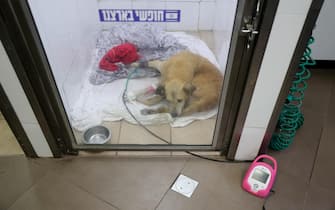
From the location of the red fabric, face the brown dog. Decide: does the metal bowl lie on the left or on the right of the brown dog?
right

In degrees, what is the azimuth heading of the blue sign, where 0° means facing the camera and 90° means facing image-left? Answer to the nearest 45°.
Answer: approximately 0°

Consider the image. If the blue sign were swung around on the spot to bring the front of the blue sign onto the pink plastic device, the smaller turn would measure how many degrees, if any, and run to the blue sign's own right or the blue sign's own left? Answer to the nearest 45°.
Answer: approximately 45° to the blue sign's own left

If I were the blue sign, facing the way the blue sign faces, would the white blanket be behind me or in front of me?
in front

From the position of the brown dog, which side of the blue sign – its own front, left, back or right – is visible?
front
